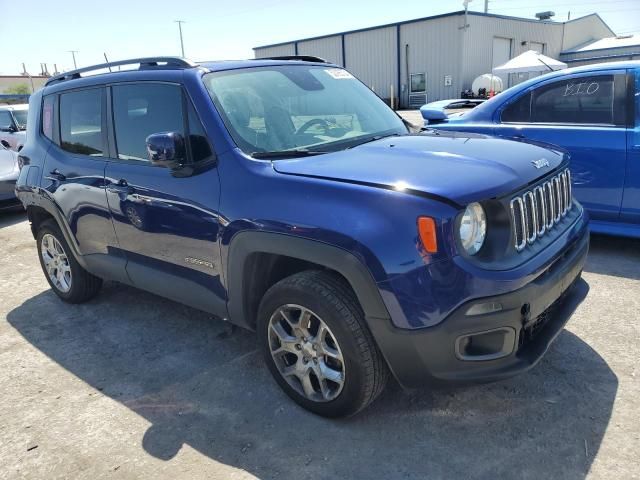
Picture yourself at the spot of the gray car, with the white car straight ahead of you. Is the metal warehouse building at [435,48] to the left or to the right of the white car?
right

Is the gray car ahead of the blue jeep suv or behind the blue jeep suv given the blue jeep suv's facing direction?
behind

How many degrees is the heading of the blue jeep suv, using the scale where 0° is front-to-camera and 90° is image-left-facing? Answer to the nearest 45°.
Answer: approximately 315°

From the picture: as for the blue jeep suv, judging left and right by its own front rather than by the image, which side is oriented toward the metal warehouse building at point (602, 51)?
left

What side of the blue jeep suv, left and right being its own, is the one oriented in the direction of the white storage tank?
left

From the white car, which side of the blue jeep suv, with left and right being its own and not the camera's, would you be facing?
back

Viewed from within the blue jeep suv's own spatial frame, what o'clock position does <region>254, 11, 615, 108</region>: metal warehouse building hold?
The metal warehouse building is roughly at 8 o'clock from the blue jeep suv.
